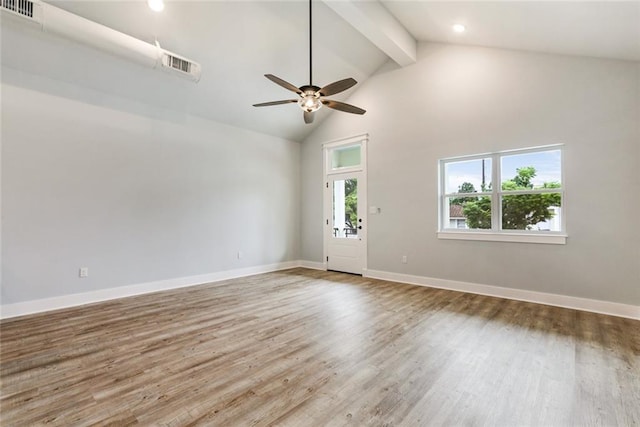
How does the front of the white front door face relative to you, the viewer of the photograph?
facing the viewer and to the left of the viewer

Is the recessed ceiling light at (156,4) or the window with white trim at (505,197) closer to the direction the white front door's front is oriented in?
the recessed ceiling light

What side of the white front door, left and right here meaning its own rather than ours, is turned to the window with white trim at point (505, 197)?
left

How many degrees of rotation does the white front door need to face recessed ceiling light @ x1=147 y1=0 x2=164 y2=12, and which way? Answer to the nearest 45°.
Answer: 0° — it already faces it
